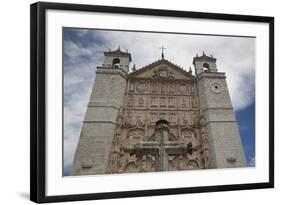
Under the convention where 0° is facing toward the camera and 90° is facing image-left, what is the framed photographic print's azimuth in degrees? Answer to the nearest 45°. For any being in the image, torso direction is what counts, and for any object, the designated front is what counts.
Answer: approximately 315°
